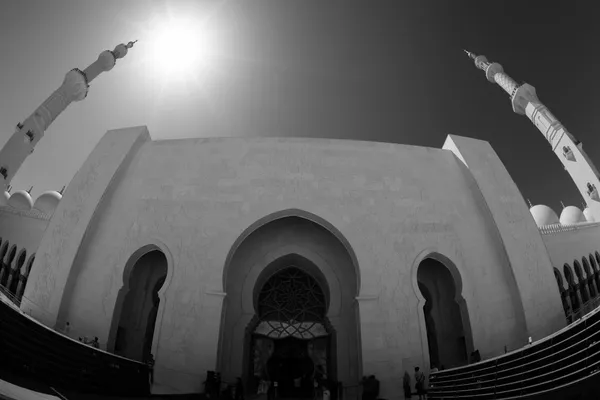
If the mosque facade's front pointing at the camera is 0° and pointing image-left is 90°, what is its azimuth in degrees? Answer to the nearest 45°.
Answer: approximately 0°

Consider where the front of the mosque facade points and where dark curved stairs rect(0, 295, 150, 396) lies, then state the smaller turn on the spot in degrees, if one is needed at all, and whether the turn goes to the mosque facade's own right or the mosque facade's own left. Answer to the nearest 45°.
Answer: approximately 45° to the mosque facade's own right

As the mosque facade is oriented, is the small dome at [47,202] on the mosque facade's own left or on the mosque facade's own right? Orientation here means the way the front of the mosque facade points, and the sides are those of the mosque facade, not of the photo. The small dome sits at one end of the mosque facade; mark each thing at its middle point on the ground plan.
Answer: on the mosque facade's own right

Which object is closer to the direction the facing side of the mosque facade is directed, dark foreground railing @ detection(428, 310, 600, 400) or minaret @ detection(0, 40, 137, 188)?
the dark foreground railing

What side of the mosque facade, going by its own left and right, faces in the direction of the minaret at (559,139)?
left
